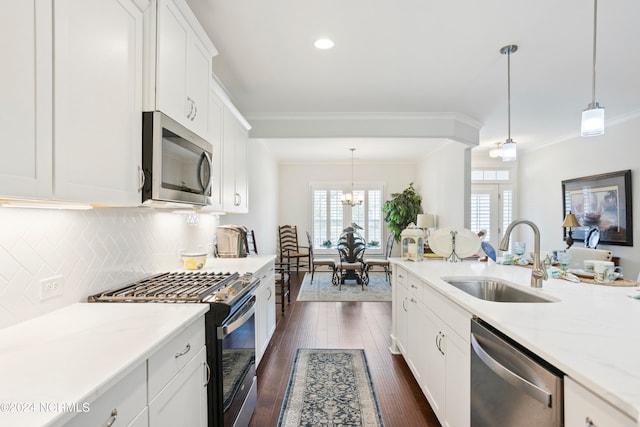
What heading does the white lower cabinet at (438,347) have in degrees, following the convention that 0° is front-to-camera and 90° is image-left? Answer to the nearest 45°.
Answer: approximately 90°

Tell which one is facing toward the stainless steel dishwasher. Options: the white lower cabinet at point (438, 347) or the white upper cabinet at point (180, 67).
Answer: the white upper cabinet

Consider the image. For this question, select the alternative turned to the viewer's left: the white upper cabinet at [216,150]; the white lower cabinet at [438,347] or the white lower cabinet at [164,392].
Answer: the white lower cabinet at [438,347]

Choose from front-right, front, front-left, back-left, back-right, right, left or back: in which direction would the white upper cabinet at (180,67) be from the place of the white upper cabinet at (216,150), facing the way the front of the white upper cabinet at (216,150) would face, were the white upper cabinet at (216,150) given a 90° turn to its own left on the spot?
back

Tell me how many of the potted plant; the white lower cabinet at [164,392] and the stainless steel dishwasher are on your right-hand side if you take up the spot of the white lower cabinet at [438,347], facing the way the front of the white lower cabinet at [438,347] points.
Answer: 1

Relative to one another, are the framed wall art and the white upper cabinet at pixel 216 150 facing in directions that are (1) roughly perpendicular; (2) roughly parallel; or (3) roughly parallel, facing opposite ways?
roughly parallel, facing opposite ways

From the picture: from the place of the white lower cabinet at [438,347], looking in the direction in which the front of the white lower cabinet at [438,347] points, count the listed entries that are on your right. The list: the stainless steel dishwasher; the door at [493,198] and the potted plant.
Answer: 2

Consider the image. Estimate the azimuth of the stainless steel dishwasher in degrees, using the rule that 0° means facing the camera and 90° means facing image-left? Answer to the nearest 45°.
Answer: approximately 45°

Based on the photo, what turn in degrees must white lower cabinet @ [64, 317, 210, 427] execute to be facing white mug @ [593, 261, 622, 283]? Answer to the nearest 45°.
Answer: approximately 45° to its left

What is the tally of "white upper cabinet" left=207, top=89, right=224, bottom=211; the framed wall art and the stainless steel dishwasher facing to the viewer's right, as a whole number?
1

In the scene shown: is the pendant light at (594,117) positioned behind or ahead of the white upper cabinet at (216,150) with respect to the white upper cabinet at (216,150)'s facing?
ahead

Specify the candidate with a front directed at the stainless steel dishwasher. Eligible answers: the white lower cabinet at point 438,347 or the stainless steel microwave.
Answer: the stainless steel microwave

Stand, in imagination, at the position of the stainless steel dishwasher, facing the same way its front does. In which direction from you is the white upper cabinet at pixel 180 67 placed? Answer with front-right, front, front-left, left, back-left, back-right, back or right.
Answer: front-right

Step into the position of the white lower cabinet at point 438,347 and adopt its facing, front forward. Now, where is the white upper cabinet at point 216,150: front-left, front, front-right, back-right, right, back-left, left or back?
front

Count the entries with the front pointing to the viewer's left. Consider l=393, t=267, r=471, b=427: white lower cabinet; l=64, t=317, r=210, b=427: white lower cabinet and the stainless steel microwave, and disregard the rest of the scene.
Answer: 1

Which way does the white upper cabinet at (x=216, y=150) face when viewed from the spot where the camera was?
facing to the right of the viewer

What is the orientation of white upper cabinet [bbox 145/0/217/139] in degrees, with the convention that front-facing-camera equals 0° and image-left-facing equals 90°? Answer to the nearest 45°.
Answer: approximately 315°

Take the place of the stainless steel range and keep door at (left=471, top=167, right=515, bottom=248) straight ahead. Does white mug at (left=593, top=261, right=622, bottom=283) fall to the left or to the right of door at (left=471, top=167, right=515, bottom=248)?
right
